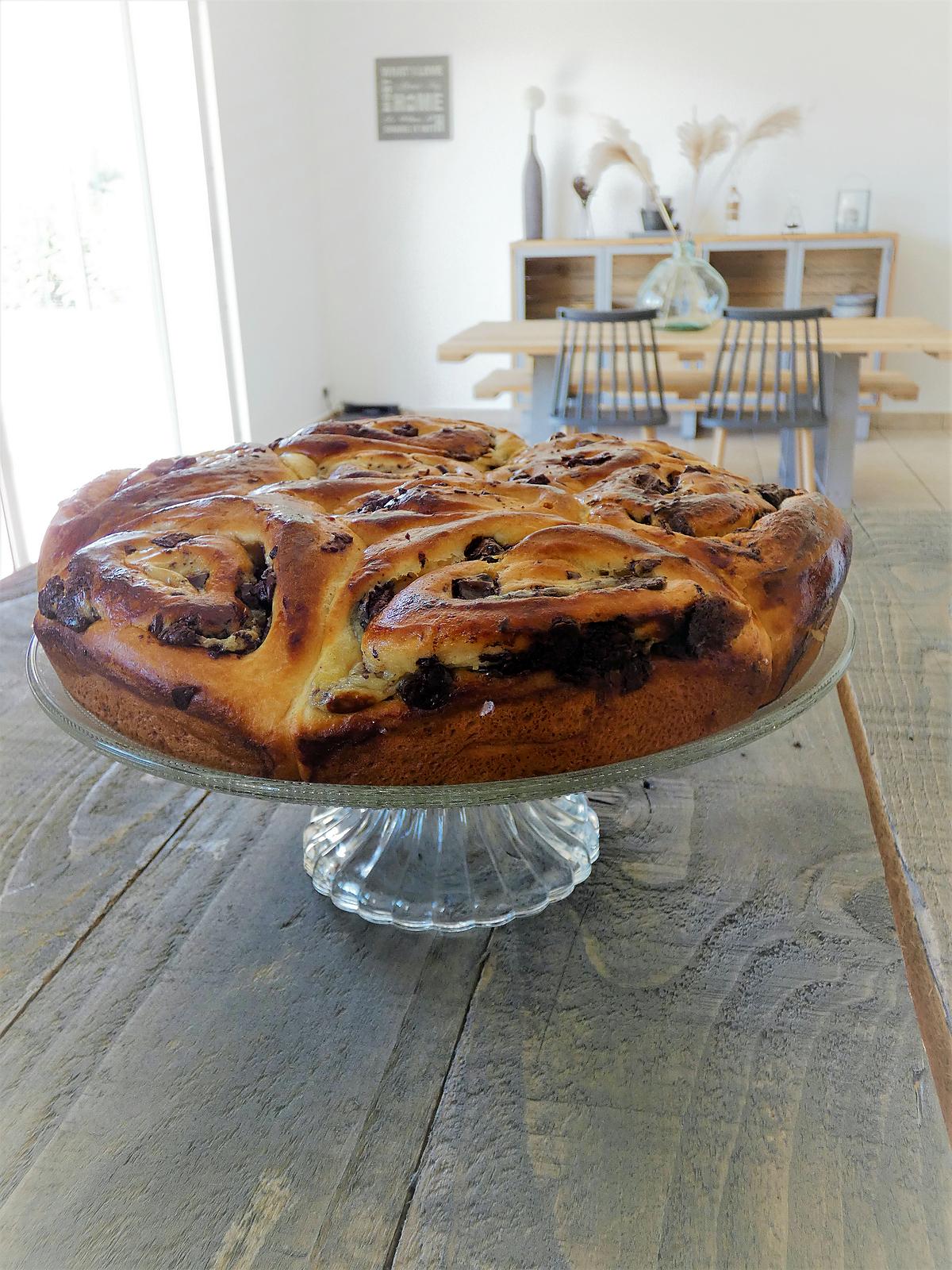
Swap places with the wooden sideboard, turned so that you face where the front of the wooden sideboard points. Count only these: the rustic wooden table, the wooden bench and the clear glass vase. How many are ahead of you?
3

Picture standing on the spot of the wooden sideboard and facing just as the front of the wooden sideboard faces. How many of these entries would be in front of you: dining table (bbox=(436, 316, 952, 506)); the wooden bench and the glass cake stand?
3

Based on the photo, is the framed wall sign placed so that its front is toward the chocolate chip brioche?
yes

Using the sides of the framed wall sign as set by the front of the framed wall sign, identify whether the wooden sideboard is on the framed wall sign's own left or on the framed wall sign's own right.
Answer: on the framed wall sign's own left

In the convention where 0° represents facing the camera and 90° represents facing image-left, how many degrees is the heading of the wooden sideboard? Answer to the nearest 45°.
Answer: approximately 0°

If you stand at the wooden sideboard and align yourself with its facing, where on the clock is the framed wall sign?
The framed wall sign is roughly at 3 o'clock from the wooden sideboard.

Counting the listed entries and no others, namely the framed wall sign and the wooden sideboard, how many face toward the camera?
2

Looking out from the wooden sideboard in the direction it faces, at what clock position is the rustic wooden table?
The rustic wooden table is roughly at 12 o'clock from the wooden sideboard.

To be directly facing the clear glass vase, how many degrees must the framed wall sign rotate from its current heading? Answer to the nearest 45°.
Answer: approximately 45° to its left

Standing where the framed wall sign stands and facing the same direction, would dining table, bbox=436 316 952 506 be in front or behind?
in front

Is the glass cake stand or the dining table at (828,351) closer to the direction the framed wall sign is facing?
the glass cake stand

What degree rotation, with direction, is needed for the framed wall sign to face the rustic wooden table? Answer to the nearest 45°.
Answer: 0° — it already faces it
